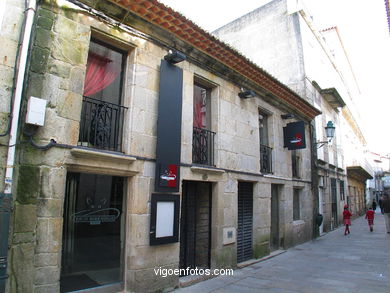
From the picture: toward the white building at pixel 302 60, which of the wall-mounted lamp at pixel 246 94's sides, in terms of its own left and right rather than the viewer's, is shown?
left

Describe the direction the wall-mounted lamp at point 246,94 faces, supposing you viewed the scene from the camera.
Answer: facing the viewer and to the right of the viewer

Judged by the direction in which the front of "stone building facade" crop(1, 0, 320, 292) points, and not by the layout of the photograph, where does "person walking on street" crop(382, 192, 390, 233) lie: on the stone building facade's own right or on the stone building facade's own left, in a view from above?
on the stone building facade's own left

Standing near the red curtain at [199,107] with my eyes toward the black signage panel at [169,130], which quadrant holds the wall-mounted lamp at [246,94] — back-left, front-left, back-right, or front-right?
back-left

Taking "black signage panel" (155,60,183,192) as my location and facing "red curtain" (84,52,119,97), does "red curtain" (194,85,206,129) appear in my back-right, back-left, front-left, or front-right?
back-right

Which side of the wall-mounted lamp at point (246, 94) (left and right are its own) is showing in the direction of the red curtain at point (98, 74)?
right

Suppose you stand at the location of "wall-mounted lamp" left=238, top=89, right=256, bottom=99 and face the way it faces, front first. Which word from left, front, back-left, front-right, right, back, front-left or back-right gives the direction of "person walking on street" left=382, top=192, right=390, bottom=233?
left

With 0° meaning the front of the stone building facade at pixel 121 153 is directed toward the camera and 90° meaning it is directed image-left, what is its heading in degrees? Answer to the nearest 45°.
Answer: approximately 315°

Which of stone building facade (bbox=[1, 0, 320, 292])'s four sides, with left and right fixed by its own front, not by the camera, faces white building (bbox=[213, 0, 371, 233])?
left

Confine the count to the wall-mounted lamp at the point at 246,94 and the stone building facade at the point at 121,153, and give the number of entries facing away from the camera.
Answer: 0
